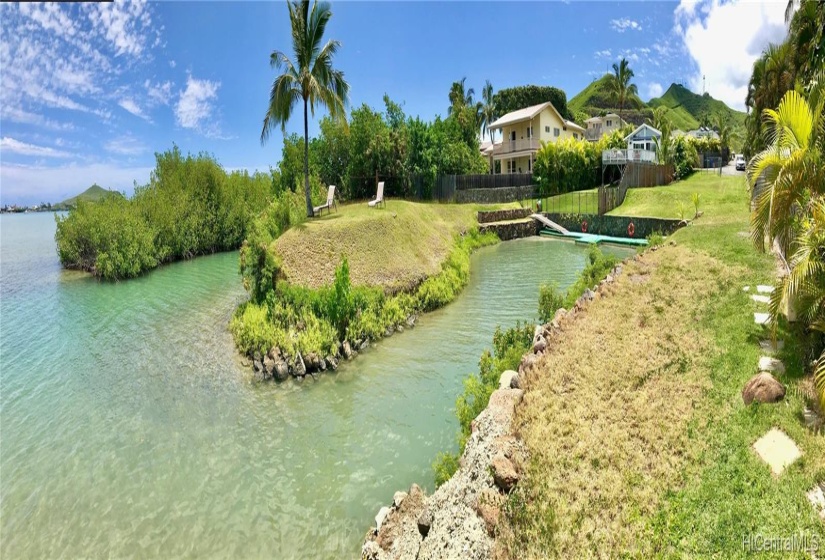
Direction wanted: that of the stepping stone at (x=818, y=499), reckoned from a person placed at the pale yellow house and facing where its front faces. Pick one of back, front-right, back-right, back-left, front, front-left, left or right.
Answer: front-left

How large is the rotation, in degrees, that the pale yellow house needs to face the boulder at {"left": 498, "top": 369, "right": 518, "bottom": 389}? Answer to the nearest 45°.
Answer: approximately 45° to its left

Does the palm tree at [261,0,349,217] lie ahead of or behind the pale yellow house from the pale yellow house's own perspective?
ahead

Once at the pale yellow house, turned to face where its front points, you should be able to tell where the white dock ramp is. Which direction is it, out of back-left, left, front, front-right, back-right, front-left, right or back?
front-left

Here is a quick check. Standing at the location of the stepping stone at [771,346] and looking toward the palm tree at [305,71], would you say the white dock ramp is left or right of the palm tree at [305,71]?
right

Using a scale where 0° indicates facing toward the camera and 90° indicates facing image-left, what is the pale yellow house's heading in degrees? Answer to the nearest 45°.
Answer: approximately 45°

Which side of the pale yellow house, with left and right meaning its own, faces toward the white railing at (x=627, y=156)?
left

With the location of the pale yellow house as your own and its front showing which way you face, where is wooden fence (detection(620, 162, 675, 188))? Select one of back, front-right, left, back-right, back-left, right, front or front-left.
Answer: left

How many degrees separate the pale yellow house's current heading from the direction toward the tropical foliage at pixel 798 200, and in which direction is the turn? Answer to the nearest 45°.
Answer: approximately 45° to its left

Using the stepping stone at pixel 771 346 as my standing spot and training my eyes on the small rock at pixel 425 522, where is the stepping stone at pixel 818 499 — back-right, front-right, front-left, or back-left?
front-left

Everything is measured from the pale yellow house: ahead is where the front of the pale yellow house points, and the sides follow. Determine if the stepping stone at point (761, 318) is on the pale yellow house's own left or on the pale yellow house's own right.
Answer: on the pale yellow house's own left

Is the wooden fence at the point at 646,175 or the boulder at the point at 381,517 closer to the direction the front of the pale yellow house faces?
the boulder
